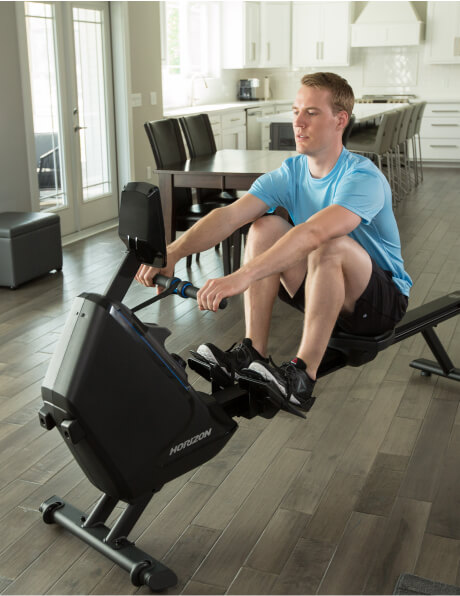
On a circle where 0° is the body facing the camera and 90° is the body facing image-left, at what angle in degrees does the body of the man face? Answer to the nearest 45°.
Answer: approximately 45°

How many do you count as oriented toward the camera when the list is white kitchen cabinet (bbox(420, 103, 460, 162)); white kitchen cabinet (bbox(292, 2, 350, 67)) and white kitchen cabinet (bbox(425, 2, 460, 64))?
3

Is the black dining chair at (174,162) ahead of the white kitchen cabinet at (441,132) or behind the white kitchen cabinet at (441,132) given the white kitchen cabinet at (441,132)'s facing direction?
ahead

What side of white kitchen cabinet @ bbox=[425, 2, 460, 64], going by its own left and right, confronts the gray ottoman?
front

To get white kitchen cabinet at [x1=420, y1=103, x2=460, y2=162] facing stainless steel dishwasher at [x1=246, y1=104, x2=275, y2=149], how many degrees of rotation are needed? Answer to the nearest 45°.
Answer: approximately 90° to its right

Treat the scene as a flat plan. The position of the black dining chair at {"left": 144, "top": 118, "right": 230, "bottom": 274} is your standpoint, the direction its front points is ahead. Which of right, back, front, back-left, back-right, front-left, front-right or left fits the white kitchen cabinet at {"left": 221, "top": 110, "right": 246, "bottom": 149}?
back-left

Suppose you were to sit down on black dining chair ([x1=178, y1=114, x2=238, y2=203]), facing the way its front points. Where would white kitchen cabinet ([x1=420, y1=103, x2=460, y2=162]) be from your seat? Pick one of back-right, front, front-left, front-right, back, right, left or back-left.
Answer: left

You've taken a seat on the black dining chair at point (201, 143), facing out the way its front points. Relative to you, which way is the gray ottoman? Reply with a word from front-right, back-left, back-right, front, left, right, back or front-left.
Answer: right

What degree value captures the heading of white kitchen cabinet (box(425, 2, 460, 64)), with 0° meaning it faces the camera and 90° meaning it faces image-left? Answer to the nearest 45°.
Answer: approximately 0°

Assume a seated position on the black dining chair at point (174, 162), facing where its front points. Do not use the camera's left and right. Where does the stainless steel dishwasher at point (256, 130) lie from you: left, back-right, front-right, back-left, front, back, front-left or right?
back-left

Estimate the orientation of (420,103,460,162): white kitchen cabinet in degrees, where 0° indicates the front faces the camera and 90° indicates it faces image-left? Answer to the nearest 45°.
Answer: approximately 0°

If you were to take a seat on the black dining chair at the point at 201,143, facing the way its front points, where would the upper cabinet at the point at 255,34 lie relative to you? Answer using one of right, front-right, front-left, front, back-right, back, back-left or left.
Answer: back-left
